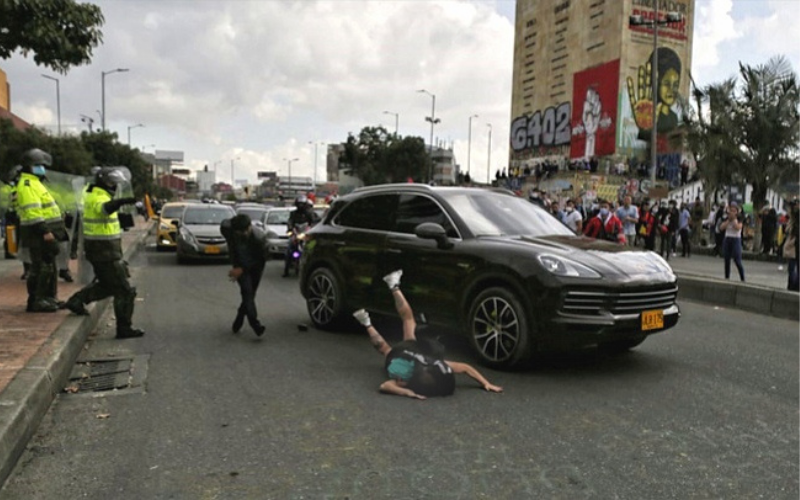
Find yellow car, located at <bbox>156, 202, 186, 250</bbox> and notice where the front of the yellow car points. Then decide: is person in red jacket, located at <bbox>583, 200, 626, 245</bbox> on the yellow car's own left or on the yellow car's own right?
on the yellow car's own left

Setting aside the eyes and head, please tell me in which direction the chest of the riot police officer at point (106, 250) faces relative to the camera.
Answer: to the viewer's right

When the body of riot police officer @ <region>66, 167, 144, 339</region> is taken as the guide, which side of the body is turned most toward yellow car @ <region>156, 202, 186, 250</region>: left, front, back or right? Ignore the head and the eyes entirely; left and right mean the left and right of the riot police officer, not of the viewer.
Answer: left

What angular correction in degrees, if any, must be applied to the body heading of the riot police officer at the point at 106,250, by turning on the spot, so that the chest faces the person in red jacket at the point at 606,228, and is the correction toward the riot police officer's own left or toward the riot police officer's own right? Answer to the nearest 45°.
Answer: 0° — they already face them

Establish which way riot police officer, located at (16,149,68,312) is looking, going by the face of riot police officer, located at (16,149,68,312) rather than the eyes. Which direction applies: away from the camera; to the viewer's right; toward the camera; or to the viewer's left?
to the viewer's right

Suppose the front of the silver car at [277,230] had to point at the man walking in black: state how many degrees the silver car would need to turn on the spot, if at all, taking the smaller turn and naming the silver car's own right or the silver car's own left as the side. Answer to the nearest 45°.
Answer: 0° — it already faces them

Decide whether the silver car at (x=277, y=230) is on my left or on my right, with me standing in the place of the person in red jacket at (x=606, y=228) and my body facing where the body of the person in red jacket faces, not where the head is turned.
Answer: on my right

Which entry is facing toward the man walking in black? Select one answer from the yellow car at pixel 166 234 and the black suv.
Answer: the yellow car

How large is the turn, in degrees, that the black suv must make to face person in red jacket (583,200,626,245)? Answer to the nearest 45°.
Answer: approximately 135° to its left

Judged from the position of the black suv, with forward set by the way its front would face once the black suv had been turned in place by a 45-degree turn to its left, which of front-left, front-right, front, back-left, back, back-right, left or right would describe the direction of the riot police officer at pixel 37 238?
back
